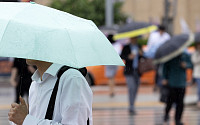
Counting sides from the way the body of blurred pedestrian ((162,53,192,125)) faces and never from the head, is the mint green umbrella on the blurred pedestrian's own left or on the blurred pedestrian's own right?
on the blurred pedestrian's own right

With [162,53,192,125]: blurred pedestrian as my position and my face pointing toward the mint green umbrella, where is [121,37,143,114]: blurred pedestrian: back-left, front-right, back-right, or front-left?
back-right

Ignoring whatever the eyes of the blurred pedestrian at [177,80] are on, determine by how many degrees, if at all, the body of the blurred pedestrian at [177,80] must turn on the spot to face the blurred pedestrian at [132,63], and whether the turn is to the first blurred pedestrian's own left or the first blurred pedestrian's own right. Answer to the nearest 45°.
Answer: approximately 180°

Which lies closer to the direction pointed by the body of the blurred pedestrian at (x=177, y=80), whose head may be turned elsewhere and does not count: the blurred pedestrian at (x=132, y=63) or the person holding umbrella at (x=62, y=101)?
the person holding umbrella

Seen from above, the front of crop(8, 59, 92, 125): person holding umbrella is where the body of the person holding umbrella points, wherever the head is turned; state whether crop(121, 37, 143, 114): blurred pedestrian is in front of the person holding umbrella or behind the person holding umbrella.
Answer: behind

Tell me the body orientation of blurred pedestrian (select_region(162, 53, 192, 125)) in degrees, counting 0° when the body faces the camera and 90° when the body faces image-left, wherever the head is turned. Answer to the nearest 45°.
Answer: approximately 315°

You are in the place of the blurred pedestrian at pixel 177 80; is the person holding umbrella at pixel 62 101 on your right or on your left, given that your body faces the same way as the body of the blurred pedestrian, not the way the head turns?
on your right

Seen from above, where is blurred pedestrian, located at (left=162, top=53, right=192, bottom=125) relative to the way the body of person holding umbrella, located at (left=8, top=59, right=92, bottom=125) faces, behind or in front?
behind
